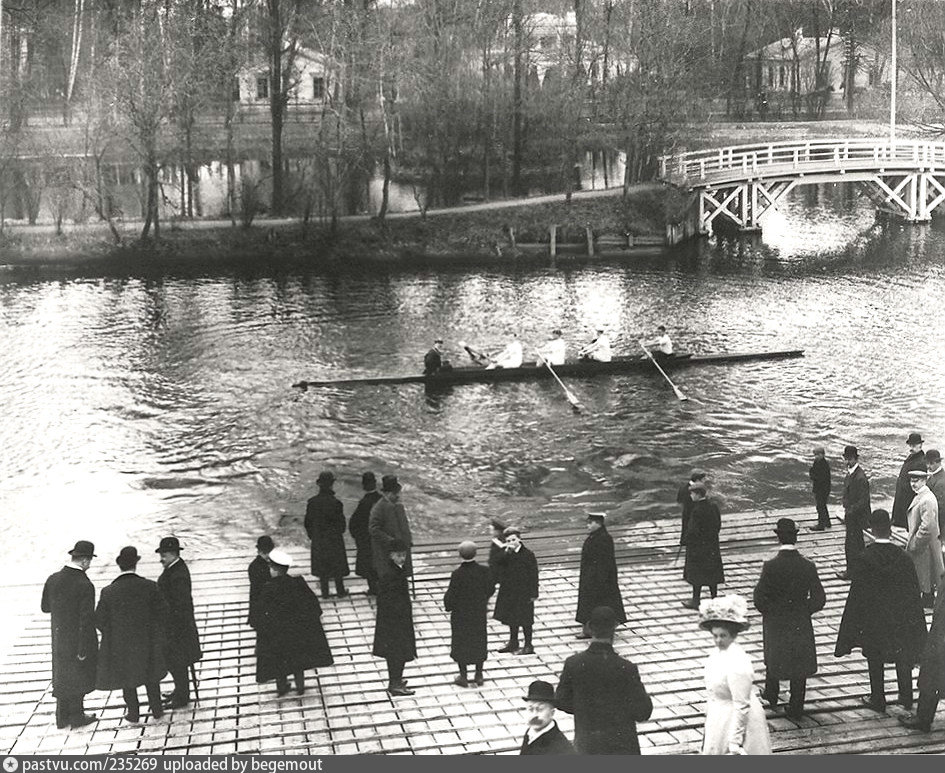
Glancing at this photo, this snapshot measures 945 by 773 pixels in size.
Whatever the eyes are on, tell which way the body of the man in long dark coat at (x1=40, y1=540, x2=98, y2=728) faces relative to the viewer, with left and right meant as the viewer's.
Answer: facing away from the viewer and to the right of the viewer

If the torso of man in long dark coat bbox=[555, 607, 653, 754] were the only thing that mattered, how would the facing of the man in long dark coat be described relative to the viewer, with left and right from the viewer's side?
facing away from the viewer

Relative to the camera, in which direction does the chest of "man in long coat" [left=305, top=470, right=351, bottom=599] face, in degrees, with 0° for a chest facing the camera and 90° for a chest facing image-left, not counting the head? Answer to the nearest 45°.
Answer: approximately 180°

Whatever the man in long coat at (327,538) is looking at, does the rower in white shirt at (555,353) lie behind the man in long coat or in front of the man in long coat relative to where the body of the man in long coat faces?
in front

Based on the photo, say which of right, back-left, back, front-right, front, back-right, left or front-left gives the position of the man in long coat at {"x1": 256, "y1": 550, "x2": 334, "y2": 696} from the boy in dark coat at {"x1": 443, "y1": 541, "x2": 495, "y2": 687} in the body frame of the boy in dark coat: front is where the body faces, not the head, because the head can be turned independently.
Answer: left

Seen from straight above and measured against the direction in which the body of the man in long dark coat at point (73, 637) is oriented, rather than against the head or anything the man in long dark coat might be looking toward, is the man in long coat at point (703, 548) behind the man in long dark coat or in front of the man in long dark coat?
in front

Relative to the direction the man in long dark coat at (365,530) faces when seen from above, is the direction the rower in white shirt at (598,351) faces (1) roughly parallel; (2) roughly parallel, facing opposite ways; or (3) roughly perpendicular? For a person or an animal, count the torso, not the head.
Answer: roughly perpendicular

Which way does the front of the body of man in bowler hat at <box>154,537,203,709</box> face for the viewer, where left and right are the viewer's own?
facing to the left of the viewer
